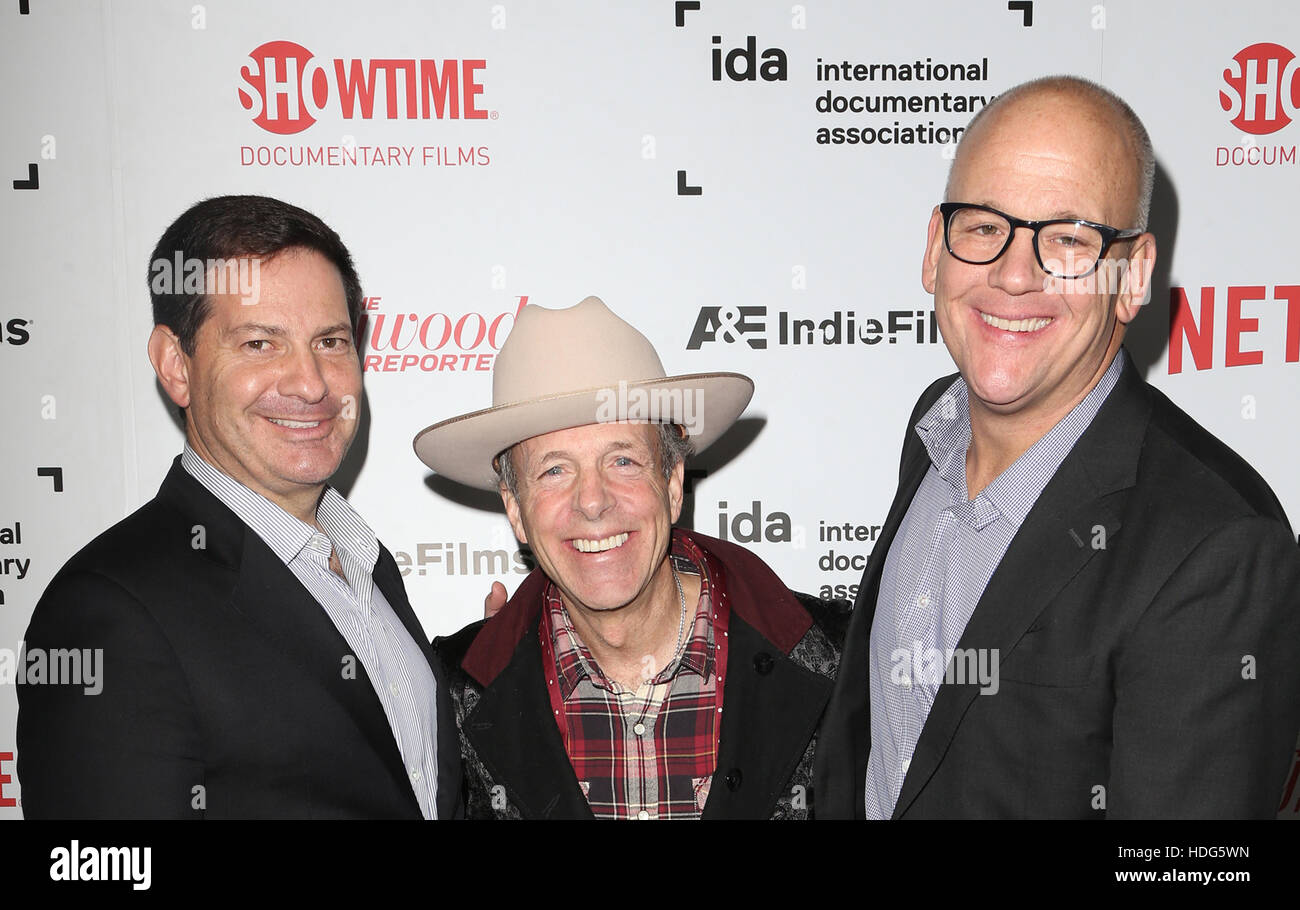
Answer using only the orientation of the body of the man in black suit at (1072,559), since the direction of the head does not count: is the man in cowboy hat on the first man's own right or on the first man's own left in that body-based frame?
on the first man's own right

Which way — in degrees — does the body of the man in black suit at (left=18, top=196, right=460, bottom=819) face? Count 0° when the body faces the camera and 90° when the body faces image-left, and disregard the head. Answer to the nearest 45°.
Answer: approximately 315°

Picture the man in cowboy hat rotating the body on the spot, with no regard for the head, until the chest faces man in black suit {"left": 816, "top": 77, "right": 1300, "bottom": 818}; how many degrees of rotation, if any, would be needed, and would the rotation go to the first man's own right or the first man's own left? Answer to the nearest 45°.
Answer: approximately 45° to the first man's own left

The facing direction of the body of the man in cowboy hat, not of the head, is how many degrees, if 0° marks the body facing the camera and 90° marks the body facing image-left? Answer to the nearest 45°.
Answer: approximately 0°

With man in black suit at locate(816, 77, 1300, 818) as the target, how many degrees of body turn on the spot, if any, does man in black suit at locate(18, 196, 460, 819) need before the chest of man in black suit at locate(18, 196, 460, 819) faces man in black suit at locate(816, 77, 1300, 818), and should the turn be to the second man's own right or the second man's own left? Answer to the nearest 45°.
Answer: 0° — they already face them

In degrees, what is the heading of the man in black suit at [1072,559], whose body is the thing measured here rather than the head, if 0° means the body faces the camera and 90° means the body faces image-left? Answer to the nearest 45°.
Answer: approximately 45°
